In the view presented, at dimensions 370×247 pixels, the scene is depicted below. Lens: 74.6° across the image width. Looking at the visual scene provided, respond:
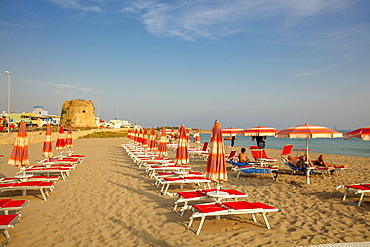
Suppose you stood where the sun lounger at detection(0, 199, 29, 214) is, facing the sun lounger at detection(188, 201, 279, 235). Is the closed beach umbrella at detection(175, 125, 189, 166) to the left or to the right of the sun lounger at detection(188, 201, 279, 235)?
left

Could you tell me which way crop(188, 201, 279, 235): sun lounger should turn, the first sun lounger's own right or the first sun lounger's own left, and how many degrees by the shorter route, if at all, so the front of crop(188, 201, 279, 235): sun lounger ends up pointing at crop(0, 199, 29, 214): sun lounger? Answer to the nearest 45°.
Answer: approximately 180°

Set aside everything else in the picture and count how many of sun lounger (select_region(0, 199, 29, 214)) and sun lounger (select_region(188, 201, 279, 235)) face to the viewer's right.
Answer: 2

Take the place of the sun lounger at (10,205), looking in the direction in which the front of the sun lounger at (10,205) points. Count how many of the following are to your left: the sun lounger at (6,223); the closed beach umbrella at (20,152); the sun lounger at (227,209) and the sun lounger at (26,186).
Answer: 2

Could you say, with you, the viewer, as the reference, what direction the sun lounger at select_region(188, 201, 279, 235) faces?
facing to the right of the viewer

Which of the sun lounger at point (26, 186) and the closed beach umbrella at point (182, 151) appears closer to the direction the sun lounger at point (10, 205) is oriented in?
the closed beach umbrella

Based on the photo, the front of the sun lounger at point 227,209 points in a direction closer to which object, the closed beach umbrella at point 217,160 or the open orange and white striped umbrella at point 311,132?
the open orange and white striped umbrella

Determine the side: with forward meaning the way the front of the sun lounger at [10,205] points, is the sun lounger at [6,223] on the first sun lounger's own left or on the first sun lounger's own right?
on the first sun lounger's own right

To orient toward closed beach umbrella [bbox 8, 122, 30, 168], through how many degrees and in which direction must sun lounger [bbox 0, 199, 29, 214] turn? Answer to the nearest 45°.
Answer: approximately 90° to its left

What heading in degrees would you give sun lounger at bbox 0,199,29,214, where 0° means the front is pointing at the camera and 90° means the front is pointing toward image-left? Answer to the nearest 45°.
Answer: approximately 270°

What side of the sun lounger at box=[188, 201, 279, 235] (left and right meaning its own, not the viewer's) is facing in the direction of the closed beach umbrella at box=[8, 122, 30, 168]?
back
